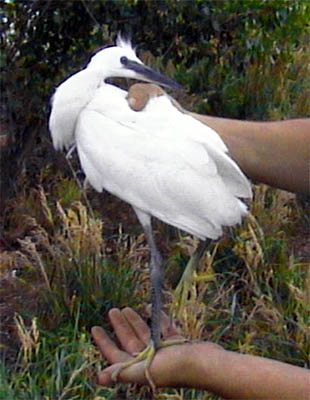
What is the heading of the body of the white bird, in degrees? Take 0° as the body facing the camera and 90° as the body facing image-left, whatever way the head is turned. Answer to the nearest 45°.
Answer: approximately 90°
